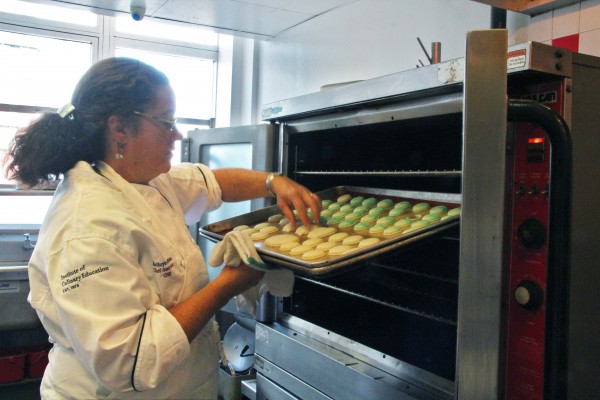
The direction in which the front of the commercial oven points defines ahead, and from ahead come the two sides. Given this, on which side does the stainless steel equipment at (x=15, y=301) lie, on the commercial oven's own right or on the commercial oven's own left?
on the commercial oven's own right

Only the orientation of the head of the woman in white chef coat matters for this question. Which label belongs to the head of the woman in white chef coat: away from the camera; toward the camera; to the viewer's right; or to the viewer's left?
to the viewer's right

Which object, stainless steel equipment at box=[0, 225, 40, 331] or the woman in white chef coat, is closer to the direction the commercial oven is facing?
the woman in white chef coat

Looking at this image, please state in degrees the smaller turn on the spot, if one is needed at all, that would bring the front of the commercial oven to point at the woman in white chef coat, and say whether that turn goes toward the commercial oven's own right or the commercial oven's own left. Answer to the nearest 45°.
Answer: approximately 45° to the commercial oven's own right

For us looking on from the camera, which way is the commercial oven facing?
facing the viewer and to the left of the viewer

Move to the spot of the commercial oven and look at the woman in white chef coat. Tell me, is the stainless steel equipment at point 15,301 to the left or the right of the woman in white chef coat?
right
